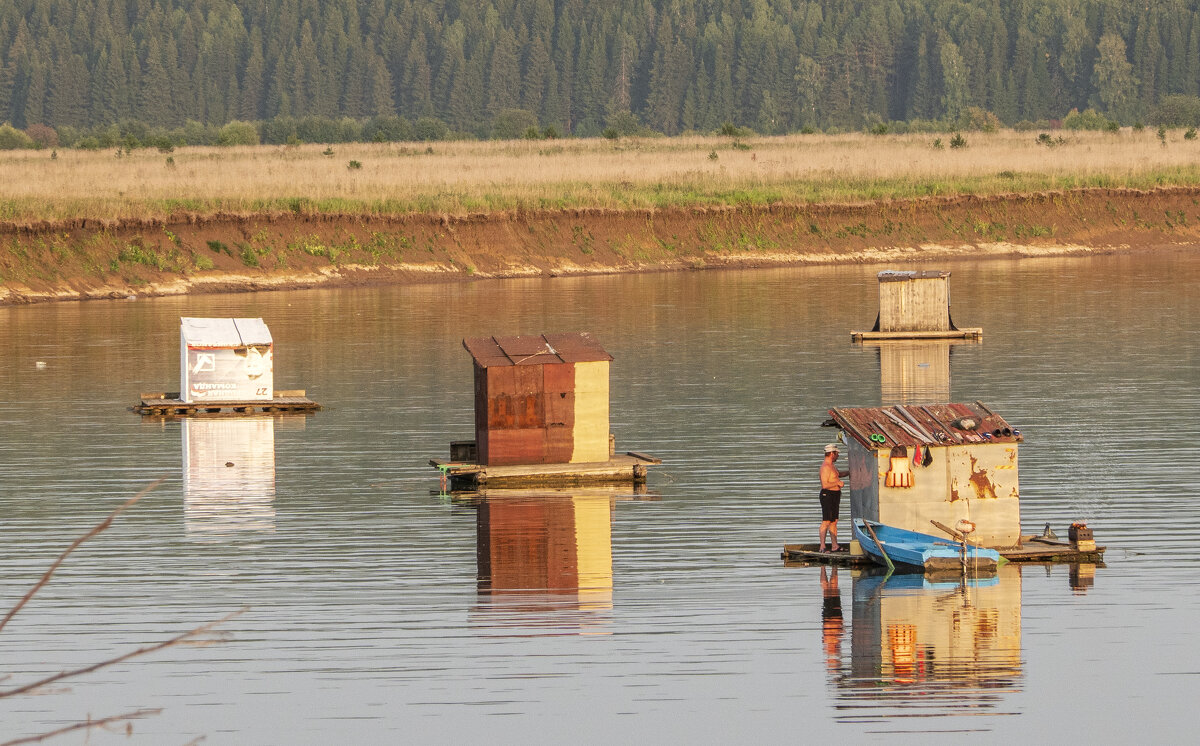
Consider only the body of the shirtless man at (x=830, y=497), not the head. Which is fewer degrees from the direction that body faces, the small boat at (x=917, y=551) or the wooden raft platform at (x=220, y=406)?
the small boat

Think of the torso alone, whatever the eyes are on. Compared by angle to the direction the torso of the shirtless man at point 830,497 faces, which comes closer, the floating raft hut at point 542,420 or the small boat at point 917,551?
the small boat

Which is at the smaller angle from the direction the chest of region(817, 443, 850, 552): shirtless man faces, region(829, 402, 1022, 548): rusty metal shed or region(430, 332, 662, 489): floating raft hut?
the rusty metal shed

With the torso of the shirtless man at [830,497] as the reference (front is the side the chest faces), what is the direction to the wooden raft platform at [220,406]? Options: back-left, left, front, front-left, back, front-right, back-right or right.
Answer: back-left

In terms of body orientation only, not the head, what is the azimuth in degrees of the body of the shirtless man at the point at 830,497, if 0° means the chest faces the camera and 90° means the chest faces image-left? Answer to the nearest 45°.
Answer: approximately 270°

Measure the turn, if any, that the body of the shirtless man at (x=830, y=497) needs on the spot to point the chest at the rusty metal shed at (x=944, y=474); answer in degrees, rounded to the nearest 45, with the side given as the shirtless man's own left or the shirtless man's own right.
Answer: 0° — they already face it

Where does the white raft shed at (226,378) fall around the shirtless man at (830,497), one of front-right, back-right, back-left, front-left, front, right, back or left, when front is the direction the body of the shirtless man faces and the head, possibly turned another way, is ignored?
back-left

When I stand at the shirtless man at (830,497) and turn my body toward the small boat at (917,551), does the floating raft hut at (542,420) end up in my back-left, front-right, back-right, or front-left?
back-left

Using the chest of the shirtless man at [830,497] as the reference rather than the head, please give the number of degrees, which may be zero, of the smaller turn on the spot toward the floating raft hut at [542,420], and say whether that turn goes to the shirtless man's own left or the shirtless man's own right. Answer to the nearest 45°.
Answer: approximately 135° to the shirtless man's own left
